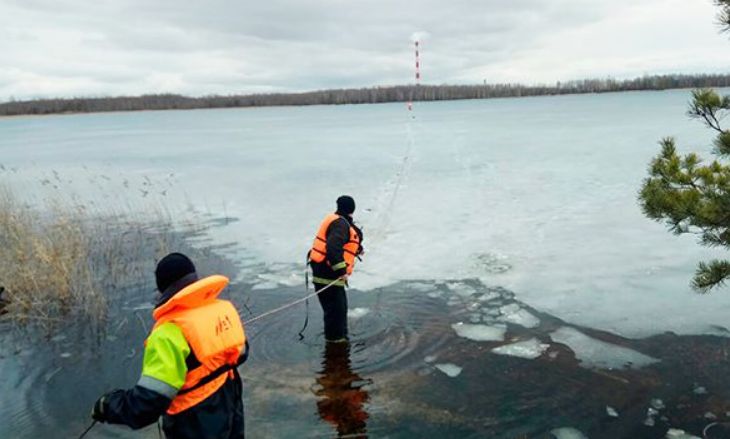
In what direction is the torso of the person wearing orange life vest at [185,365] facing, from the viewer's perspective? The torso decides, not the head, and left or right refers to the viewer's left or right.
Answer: facing away from the viewer and to the left of the viewer

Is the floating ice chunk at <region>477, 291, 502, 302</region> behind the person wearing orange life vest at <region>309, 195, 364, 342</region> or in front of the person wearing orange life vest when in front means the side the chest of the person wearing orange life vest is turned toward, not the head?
in front

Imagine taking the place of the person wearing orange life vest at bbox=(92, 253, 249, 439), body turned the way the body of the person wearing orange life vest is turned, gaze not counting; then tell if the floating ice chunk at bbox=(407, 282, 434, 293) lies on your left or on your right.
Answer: on your right

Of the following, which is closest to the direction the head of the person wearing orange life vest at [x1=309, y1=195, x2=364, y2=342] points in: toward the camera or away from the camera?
away from the camera

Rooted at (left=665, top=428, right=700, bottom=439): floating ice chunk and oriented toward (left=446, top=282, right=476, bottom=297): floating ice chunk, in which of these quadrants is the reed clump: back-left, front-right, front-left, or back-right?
front-left

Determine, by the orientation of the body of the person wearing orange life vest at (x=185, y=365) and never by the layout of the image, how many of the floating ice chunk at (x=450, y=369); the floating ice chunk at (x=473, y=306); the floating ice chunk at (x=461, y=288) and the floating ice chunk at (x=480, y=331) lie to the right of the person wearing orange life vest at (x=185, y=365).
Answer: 4
